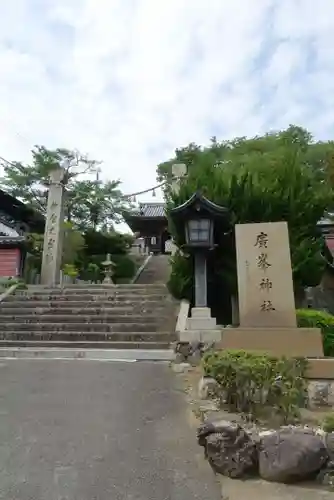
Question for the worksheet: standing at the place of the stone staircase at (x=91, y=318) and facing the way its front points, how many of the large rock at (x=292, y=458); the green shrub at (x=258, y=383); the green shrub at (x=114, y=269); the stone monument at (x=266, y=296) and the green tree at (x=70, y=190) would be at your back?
2

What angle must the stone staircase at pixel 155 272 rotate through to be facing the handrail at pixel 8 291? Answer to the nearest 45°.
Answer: approximately 45° to its right

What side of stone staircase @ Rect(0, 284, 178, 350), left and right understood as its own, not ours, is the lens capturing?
front

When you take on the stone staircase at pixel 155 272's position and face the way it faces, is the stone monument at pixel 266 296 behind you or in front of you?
in front

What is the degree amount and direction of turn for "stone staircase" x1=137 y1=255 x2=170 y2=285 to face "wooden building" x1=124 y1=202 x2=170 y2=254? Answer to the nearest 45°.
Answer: approximately 180°

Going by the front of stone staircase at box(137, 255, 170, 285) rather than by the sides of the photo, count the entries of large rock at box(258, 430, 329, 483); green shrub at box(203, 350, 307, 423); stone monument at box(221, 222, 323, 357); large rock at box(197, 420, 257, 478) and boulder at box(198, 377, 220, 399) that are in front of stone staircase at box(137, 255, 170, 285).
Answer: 5

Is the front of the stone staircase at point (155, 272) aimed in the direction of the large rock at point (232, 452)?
yes

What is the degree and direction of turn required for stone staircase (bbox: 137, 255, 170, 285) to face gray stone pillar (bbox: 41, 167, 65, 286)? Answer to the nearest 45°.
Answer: approximately 45° to its right

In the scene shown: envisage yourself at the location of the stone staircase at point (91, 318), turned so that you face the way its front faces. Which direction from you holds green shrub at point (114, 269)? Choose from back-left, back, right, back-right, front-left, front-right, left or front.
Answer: back

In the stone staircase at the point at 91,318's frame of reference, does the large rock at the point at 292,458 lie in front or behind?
in front

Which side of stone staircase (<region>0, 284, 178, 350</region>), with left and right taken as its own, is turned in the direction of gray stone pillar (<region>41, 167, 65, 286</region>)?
back

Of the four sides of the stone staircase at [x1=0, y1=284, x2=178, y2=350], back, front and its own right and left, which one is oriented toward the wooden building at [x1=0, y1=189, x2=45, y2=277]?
back

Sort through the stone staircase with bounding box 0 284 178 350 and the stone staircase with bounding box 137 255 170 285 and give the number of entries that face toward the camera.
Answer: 2

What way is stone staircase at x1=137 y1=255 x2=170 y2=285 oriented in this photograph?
toward the camera

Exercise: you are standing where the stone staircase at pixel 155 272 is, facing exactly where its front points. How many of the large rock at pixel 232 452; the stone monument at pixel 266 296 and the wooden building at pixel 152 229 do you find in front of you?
2

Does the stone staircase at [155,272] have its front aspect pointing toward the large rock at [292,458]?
yes
